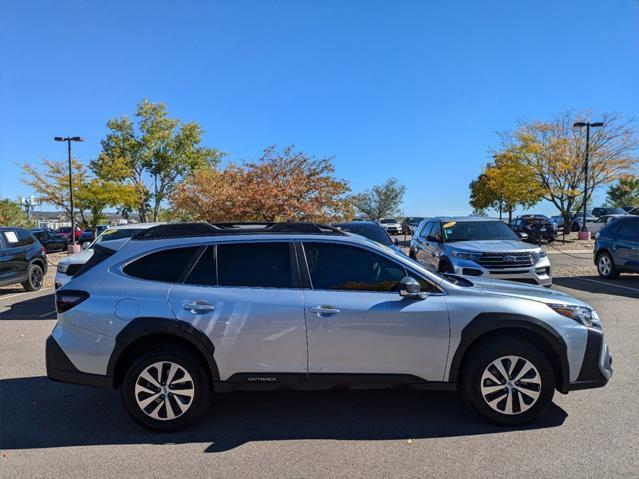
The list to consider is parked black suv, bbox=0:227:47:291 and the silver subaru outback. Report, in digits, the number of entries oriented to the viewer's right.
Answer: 1

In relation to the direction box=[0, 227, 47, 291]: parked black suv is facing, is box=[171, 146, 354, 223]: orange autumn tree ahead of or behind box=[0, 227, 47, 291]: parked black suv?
behind

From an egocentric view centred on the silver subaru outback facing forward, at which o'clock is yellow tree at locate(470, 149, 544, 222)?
The yellow tree is roughly at 10 o'clock from the silver subaru outback.

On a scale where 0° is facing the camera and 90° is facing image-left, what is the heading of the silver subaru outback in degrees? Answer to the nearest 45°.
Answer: approximately 270°

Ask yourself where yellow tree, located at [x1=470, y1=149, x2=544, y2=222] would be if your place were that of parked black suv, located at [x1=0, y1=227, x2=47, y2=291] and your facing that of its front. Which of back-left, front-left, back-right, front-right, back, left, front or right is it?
back-left

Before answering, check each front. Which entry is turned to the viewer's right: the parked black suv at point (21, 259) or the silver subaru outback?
the silver subaru outback

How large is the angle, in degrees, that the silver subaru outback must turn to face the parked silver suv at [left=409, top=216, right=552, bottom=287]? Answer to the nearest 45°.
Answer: approximately 45° to its left

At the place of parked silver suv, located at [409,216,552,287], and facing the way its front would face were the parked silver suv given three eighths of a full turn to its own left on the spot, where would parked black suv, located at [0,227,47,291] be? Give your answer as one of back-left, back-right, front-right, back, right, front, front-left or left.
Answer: left

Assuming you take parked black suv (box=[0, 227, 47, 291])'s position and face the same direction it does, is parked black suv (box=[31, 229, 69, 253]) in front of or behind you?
behind

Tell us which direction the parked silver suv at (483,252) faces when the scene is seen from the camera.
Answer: facing the viewer and to the right of the viewer

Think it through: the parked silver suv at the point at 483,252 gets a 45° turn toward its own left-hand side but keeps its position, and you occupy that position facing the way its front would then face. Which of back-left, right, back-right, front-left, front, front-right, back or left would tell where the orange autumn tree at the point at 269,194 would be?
back-left

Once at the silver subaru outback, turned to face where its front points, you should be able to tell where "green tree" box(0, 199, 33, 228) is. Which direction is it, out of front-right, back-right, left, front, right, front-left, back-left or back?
back-left

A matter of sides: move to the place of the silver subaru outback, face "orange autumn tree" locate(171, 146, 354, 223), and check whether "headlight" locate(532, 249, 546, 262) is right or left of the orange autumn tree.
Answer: right
